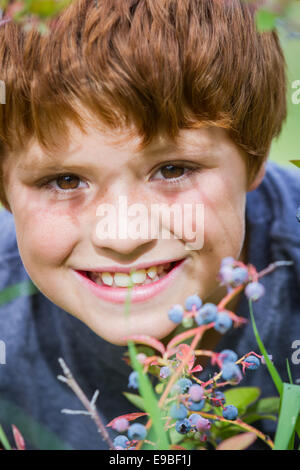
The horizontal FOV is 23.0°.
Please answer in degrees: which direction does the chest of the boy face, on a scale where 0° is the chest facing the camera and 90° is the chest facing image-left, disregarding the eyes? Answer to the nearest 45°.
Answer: approximately 0°
